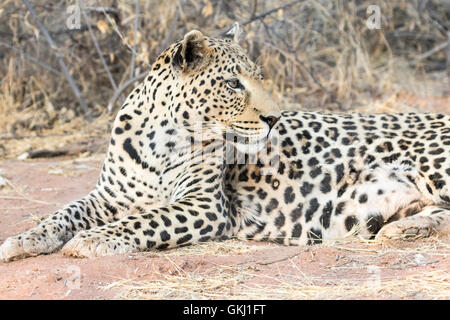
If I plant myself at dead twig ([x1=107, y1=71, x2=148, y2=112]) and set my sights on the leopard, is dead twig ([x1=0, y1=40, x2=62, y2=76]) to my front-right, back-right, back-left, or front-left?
back-right

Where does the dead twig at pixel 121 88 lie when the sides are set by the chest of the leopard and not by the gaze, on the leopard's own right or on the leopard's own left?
on the leopard's own right

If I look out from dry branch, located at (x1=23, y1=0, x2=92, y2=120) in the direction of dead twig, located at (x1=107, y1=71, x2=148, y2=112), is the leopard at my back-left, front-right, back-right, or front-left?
front-right

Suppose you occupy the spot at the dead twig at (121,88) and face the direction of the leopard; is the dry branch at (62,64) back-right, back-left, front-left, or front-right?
back-right

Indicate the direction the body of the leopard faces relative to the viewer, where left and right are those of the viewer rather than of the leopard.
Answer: facing to the left of the viewer

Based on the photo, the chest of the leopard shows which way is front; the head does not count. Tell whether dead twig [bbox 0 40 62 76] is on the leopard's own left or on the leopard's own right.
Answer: on the leopard's own right

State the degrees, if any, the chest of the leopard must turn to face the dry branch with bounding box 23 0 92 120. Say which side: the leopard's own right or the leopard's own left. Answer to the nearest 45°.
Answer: approximately 45° to the leopard's own right
